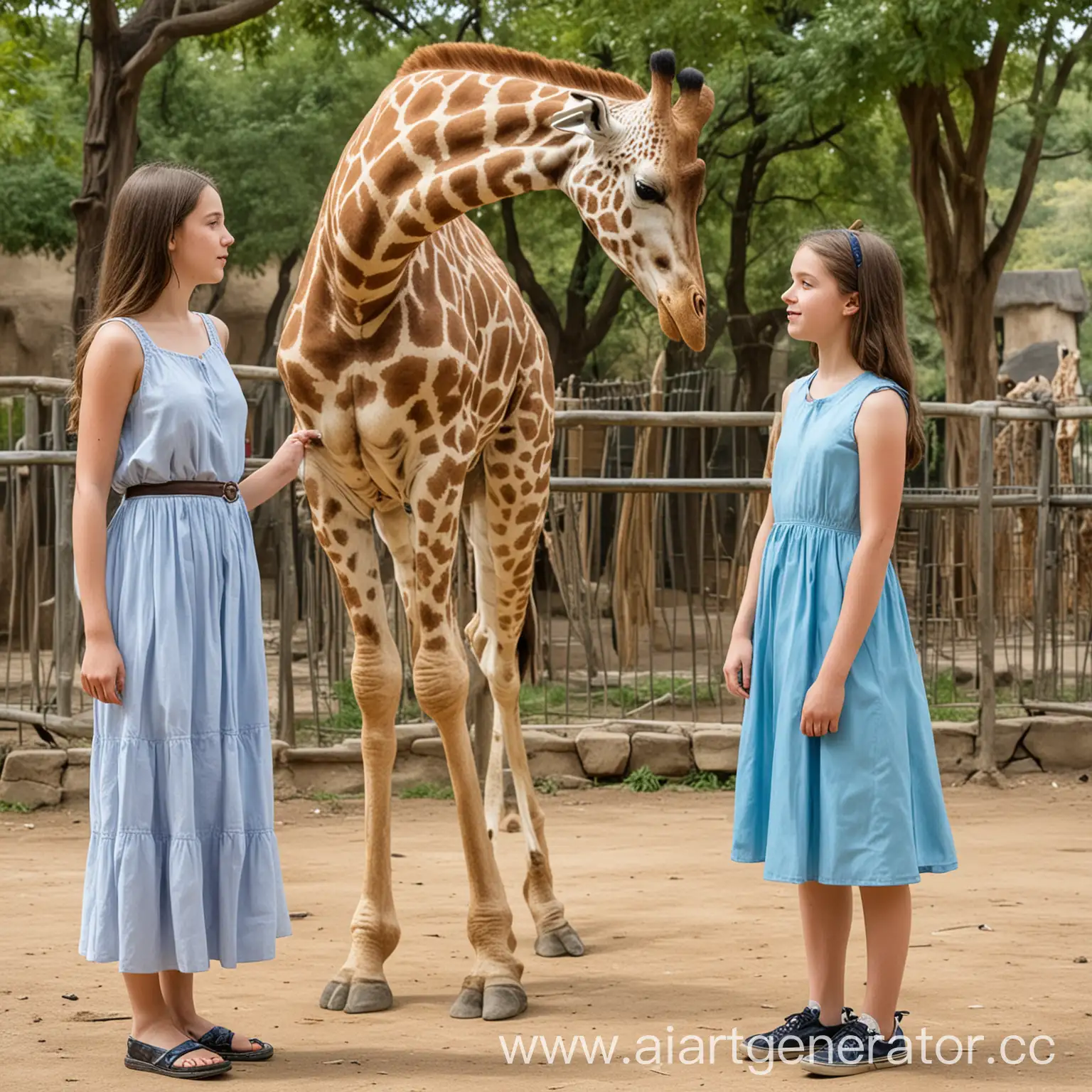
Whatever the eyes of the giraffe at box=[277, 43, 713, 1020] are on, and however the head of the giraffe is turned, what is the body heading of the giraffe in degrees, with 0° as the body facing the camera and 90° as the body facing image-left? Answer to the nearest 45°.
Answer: approximately 45°

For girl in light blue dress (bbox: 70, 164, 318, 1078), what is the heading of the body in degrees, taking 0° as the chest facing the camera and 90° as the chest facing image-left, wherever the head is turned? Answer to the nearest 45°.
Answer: approximately 315°

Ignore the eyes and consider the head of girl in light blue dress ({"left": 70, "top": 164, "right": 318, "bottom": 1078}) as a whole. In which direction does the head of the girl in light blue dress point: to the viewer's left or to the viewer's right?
to the viewer's right

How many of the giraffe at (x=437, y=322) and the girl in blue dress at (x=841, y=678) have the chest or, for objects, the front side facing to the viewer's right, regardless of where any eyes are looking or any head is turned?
0

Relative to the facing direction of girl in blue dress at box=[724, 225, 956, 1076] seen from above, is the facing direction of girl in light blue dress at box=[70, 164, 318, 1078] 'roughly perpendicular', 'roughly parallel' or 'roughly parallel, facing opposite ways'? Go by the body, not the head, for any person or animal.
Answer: roughly perpendicular

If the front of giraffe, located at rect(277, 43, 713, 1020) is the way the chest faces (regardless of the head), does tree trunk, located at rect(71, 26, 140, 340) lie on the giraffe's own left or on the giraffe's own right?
on the giraffe's own right

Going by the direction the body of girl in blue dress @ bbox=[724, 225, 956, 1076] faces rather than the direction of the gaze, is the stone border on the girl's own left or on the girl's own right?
on the girl's own right

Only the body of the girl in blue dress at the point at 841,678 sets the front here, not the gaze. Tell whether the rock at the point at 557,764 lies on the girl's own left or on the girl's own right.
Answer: on the girl's own right

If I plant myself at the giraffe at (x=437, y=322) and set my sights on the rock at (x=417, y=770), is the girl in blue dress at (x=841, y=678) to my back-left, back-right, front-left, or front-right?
back-right

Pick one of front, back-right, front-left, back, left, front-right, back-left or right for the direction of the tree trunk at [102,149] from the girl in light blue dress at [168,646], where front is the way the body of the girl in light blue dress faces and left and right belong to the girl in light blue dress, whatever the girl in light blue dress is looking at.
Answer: back-left
